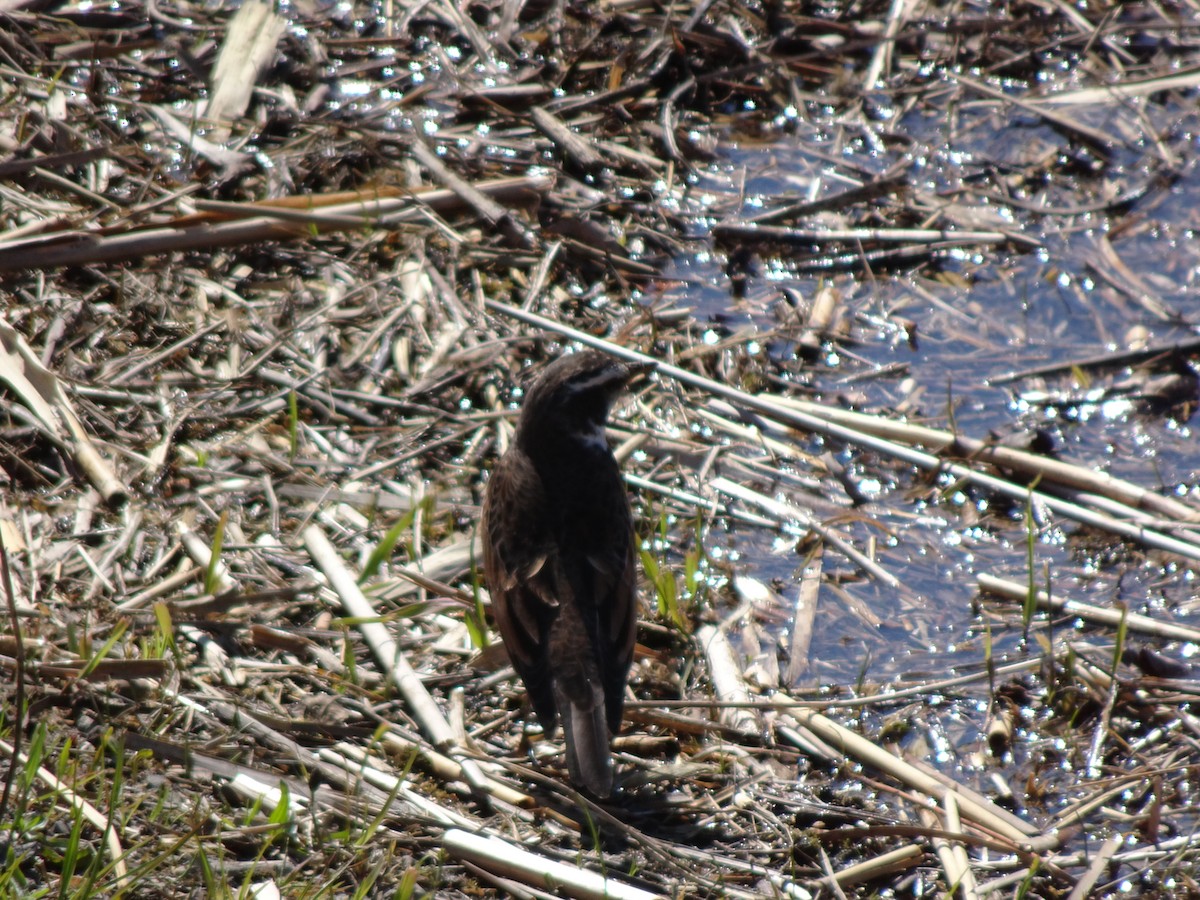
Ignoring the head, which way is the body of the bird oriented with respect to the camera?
away from the camera
